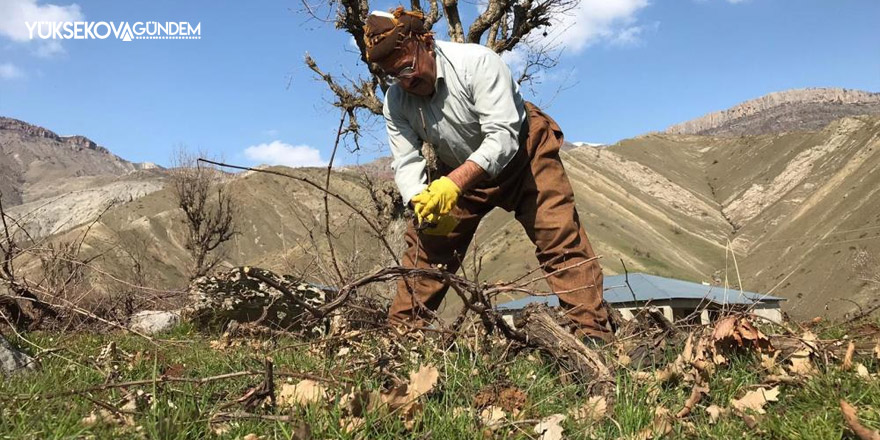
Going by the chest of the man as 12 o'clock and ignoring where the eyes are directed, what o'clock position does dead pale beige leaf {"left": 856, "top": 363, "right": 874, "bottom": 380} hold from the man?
The dead pale beige leaf is roughly at 9 o'clock from the man.

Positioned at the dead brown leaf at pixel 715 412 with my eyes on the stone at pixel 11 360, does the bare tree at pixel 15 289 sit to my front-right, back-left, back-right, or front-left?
front-right

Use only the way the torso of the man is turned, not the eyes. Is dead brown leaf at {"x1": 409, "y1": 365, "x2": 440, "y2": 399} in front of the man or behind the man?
in front

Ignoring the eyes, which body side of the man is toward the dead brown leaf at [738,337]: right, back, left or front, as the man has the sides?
left

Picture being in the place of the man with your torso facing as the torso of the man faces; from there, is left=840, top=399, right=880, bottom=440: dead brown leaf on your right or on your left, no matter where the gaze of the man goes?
on your left

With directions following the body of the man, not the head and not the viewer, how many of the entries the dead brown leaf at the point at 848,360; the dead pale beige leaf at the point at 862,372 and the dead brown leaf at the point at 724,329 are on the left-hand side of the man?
3

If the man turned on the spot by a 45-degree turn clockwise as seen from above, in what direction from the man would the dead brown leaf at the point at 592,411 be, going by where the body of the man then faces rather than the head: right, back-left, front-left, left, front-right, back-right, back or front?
left

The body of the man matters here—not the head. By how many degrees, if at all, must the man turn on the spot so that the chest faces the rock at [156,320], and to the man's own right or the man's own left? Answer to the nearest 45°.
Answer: approximately 90° to the man's own right

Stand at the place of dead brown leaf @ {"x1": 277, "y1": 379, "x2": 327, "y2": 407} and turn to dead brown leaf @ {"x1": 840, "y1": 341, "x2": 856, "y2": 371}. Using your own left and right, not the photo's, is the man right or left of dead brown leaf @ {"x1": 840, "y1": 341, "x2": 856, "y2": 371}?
left

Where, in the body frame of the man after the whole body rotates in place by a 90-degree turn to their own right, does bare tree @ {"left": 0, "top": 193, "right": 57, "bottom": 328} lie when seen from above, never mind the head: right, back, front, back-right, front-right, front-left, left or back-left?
front-left

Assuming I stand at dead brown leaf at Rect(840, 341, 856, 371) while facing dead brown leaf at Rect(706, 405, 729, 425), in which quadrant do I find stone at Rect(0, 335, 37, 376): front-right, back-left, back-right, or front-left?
front-right

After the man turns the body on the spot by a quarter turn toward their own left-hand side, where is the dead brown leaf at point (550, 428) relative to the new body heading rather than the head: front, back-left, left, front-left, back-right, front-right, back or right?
front-right

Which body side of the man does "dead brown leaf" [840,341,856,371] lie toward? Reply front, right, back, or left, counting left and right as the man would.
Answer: left

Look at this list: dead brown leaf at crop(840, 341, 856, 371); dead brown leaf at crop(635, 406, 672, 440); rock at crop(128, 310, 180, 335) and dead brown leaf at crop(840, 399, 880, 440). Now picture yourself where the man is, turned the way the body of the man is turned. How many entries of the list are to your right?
1

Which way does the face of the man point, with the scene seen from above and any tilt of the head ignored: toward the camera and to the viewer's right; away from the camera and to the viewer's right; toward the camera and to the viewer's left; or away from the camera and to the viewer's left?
toward the camera and to the viewer's left

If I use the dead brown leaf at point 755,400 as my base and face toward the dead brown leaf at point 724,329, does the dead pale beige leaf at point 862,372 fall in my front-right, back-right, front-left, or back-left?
front-right

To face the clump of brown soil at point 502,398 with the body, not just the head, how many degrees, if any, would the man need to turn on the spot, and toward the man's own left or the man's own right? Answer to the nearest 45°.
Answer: approximately 45° to the man's own left

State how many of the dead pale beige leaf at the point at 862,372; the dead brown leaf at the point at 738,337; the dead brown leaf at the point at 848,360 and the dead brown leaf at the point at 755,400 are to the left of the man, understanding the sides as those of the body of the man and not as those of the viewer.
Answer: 4

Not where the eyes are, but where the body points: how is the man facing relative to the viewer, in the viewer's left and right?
facing the viewer and to the left of the viewer
